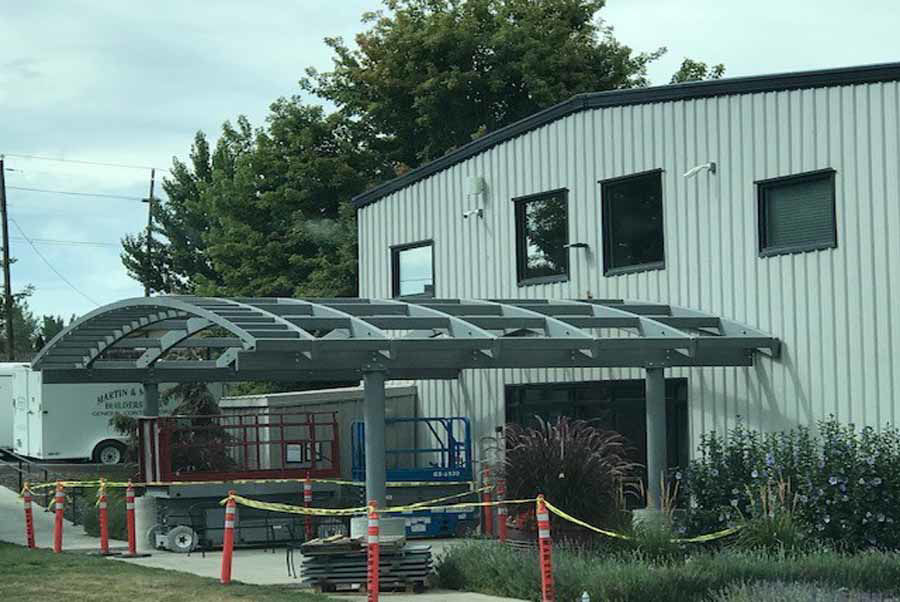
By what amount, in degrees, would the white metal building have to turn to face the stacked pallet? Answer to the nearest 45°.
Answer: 0° — it already faces it

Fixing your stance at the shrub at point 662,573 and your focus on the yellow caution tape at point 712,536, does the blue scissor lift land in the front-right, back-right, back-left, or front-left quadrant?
front-left

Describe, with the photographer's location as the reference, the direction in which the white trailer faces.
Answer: facing away from the viewer and to the right of the viewer

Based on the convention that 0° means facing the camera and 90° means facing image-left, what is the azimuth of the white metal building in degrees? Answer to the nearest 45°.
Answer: approximately 45°

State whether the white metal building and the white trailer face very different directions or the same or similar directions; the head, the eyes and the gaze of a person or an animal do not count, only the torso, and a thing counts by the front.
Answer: very different directions

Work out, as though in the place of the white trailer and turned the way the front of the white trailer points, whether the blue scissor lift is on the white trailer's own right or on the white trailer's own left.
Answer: on the white trailer's own right
